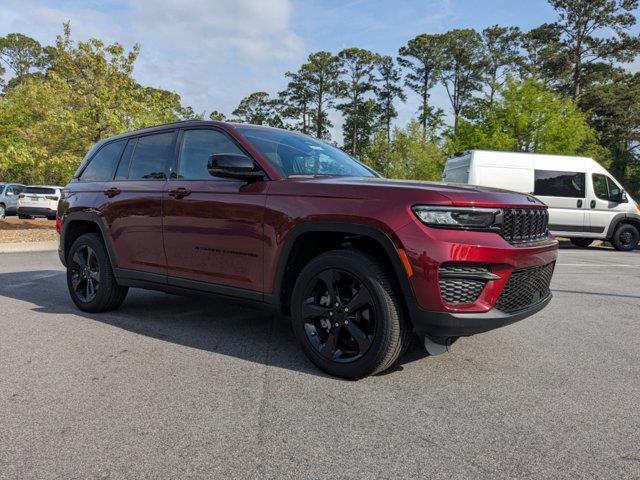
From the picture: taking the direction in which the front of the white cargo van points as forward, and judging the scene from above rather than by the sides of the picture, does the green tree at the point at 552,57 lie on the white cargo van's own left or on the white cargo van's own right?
on the white cargo van's own left

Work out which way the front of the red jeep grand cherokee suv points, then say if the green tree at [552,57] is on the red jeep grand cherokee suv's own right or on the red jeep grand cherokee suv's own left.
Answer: on the red jeep grand cherokee suv's own left

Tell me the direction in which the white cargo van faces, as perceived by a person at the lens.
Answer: facing away from the viewer and to the right of the viewer

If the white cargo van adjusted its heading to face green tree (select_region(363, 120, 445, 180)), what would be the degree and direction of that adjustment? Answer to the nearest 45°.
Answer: approximately 90° to its left

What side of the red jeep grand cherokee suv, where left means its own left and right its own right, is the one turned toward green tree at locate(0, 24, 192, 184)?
back

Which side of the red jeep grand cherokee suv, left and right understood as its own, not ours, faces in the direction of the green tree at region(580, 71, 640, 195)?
left

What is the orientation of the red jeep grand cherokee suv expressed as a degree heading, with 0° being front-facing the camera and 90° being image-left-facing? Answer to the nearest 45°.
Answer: approximately 315°

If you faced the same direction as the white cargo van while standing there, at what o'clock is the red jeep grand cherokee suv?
The red jeep grand cherokee suv is roughly at 5 o'clock from the white cargo van.

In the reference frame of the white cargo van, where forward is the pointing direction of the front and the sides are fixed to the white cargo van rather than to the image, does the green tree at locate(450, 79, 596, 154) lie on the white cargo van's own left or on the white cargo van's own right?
on the white cargo van's own left
